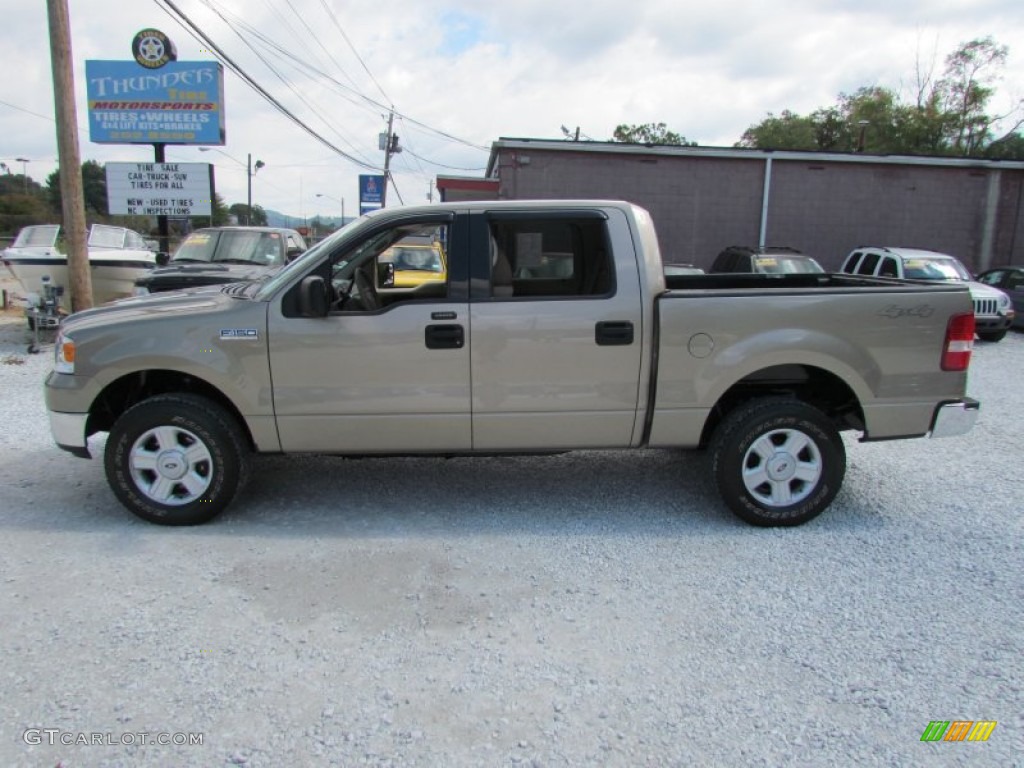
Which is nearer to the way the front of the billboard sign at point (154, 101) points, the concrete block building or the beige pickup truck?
the beige pickup truck

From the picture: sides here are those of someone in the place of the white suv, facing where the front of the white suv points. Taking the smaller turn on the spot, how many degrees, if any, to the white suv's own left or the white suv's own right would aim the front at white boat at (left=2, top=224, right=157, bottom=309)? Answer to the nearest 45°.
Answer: approximately 90° to the white suv's own right

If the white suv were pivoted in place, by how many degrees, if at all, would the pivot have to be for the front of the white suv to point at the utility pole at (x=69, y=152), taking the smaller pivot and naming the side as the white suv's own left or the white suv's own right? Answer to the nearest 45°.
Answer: approximately 90° to the white suv's own right

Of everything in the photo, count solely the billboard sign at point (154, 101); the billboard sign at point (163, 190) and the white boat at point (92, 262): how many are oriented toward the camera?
3

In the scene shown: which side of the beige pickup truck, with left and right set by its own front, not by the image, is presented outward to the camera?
left

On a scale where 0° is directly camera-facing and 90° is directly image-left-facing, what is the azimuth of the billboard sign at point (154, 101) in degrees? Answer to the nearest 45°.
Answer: approximately 0°

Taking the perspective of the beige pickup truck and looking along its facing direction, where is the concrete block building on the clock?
The concrete block building is roughly at 4 o'clock from the beige pickup truck.

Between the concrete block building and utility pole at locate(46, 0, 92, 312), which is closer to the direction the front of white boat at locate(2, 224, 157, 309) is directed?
the utility pole
